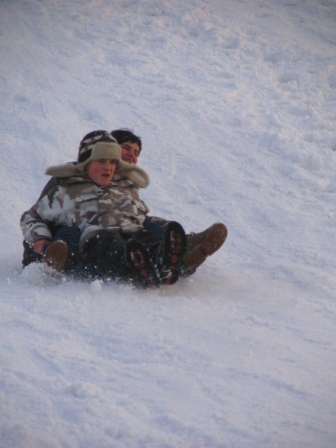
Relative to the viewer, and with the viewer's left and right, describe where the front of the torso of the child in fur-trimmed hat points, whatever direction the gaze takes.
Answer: facing the viewer and to the right of the viewer
